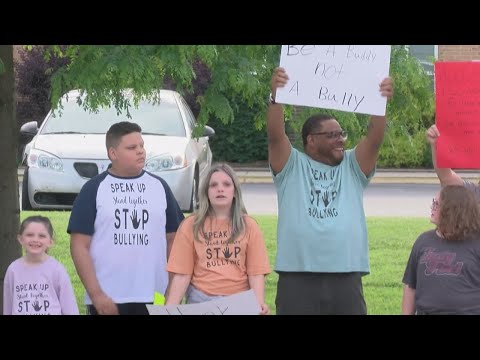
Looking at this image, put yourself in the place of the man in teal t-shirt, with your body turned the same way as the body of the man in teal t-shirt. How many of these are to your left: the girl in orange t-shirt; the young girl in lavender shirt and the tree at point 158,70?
0

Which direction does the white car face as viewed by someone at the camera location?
facing the viewer

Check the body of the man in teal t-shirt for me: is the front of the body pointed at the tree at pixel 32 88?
no

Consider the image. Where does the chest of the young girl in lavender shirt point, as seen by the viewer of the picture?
toward the camera

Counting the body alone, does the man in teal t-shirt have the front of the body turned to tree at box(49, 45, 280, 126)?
no

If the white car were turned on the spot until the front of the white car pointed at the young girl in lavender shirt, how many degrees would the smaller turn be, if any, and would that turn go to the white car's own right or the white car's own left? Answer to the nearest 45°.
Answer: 0° — it already faces them

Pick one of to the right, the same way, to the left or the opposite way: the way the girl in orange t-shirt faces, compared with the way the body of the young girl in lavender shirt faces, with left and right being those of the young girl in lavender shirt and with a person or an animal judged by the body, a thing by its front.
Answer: the same way

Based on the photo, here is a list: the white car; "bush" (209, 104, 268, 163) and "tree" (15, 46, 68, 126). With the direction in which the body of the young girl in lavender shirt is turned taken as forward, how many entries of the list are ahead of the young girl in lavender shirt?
0

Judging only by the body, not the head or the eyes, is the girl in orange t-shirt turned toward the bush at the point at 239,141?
no

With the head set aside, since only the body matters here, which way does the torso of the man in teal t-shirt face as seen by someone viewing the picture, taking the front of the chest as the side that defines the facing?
toward the camera

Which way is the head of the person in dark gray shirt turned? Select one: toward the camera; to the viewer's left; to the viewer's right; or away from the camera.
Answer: to the viewer's left

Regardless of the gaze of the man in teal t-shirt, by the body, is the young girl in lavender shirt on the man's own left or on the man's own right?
on the man's own right

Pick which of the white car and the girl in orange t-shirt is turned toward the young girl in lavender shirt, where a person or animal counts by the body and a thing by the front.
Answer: the white car

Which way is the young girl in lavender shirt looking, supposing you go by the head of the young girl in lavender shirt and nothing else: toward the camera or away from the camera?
toward the camera
